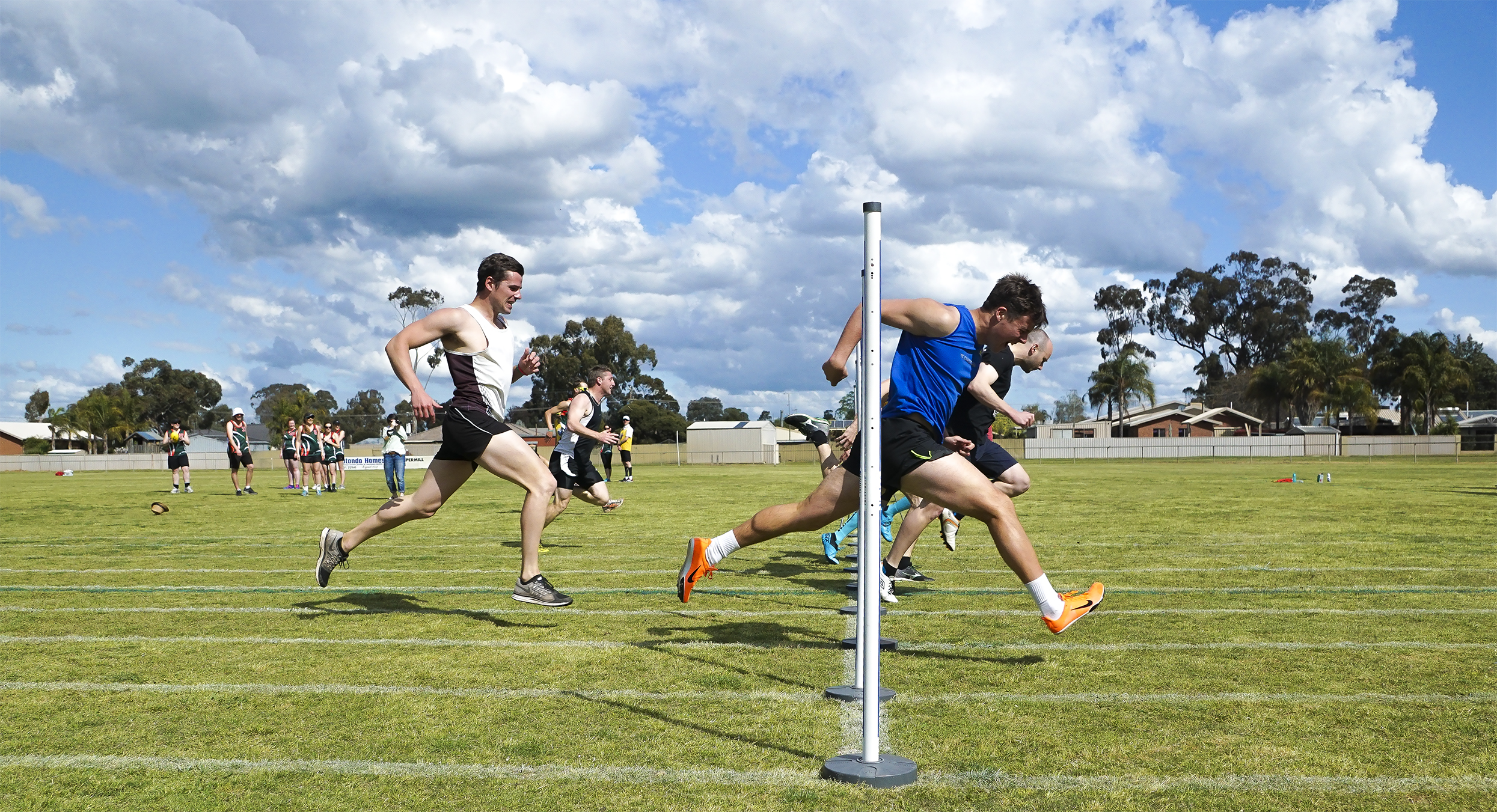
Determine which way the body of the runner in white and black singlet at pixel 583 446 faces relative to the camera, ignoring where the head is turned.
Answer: to the viewer's right

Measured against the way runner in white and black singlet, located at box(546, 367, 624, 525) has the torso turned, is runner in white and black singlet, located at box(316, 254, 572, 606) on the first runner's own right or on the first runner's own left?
on the first runner's own right

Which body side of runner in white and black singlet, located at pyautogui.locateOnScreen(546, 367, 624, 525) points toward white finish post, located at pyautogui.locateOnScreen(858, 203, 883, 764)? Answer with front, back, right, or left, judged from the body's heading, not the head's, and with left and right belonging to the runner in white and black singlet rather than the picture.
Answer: right

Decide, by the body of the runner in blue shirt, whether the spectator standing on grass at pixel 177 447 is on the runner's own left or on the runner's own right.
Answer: on the runner's own left

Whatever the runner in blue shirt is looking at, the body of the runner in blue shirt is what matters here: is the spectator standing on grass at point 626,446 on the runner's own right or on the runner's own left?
on the runner's own left

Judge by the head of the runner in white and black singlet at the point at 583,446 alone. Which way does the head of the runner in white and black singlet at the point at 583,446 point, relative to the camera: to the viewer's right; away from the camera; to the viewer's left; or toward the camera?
to the viewer's right

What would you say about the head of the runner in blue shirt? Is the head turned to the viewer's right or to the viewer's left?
to the viewer's right

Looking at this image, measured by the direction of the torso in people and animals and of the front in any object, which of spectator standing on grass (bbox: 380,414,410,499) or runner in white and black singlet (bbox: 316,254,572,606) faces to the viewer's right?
the runner in white and black singlet

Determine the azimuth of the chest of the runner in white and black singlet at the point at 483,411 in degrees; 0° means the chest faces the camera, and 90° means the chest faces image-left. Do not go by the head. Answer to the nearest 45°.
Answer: approximately 270°

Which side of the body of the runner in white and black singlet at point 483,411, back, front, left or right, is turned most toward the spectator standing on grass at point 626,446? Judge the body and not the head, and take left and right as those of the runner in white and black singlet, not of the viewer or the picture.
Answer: left

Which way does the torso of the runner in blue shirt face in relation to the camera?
to the viewer's right

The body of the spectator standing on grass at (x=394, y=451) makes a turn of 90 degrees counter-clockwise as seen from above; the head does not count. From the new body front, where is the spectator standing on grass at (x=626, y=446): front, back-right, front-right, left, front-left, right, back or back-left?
front-left

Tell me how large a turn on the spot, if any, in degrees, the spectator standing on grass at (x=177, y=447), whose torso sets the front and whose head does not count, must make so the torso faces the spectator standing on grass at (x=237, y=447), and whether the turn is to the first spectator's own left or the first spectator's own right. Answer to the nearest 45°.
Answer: approximately 45° to the first spectator's own left

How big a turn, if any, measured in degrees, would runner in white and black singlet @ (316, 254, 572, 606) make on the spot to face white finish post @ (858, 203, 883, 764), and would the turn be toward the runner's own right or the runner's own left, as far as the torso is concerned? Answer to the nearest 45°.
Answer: approximately 90° to the runner's own right

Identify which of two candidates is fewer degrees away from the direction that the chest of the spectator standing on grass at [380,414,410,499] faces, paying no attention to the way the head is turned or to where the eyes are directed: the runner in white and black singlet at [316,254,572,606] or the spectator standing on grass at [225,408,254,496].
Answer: the runner in white and black singlet

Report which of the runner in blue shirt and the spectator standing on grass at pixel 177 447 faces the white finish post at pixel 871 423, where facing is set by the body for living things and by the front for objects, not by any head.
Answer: the spectator standing on grass

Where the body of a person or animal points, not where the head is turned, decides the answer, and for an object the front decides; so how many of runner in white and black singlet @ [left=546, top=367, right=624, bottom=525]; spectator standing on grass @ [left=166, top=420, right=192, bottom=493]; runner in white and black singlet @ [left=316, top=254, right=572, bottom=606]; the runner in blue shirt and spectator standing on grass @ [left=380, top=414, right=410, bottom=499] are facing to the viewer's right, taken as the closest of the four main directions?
3

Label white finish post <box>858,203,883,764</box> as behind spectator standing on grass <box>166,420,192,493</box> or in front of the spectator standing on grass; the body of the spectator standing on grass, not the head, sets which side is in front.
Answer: in front
